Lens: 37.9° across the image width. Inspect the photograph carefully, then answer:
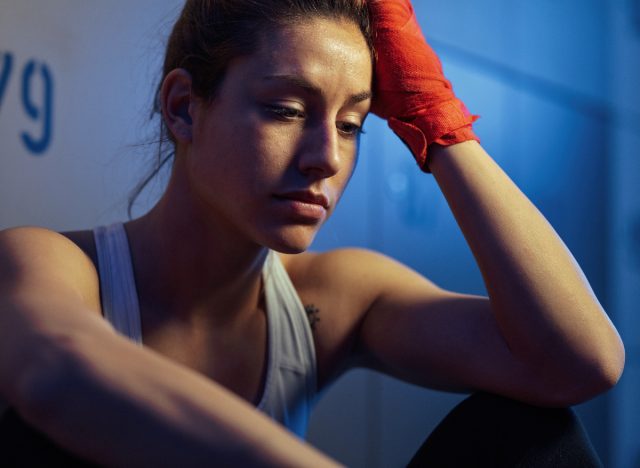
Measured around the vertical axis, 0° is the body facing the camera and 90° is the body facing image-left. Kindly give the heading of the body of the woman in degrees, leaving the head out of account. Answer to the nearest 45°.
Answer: approximately 315°
